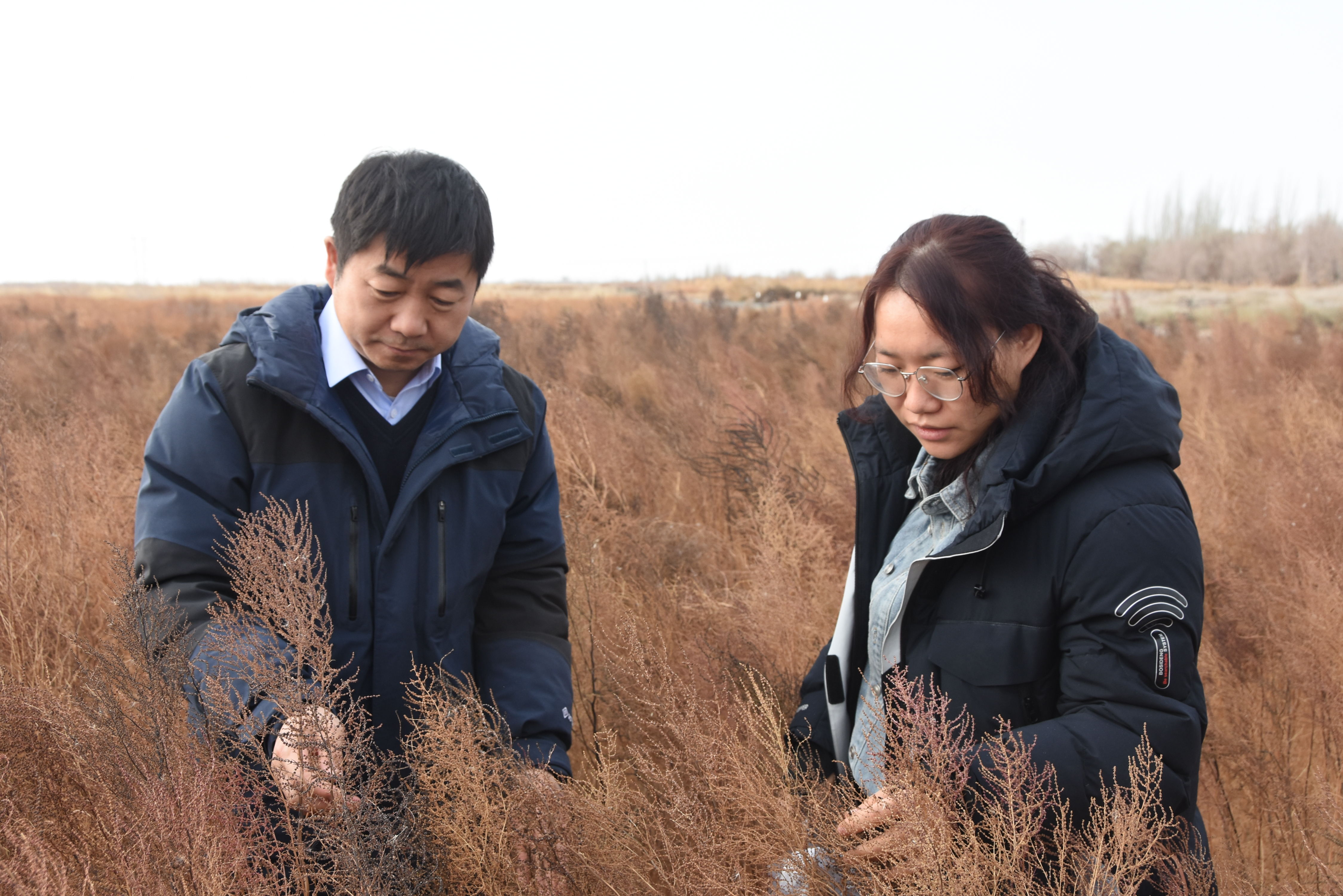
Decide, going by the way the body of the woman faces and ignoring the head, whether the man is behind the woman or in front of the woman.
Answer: in front

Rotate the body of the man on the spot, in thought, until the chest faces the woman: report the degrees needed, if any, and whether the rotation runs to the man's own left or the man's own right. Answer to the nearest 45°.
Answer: approximately 45° to the man's own left

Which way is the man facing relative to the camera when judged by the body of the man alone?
toward the camera

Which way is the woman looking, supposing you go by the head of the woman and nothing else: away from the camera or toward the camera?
toward the camera

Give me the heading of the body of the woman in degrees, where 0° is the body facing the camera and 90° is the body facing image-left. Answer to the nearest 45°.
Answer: approximately 45°

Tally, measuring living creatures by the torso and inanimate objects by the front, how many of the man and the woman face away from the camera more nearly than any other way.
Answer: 0
